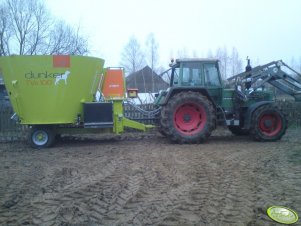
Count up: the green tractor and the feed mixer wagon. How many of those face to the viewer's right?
2

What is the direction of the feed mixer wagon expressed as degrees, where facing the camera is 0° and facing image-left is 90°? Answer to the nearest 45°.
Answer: approximately 270°

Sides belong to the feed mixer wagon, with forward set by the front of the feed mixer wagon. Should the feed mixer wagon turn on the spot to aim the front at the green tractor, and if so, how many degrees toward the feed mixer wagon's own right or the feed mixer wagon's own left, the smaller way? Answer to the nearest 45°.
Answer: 0° — it already faces it

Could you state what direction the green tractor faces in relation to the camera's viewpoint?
facing to the right of the viewer

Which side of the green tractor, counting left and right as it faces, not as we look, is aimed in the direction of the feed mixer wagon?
back
